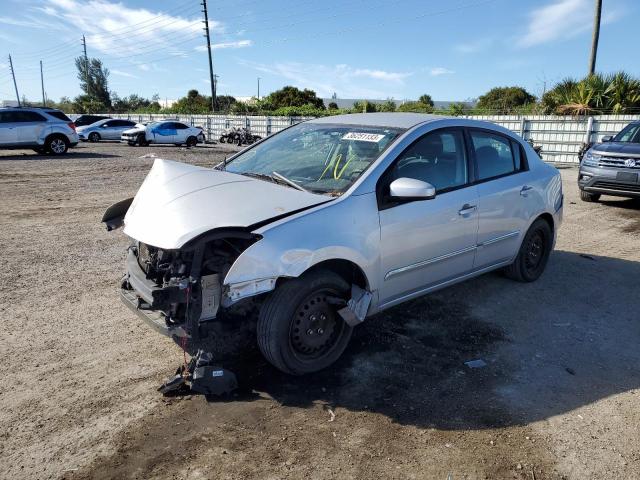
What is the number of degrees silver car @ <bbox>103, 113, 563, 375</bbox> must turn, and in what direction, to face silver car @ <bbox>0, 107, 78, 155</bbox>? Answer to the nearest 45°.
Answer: approximately 90° to its right

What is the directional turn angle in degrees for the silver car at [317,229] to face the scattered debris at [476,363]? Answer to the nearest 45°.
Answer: approximately 135° to its left

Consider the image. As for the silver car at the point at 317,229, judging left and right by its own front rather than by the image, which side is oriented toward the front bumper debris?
front

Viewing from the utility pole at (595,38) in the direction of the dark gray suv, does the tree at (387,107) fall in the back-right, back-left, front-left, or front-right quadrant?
back-right

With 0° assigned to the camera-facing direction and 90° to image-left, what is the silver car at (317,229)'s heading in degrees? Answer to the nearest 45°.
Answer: approximately 45°

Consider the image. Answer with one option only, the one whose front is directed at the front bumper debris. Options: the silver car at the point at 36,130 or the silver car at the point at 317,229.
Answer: the silver car at the point at 317,229

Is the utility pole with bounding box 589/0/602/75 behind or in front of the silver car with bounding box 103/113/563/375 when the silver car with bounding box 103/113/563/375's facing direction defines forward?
behind

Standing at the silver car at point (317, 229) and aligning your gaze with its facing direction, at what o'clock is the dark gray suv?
The dark gray suv is roughly at 6 o'clock from the silver car.

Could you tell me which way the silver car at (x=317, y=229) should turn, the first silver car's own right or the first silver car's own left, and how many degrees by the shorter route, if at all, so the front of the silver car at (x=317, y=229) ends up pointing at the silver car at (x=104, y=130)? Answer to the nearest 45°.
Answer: approximately 90° to the first silver car's own right

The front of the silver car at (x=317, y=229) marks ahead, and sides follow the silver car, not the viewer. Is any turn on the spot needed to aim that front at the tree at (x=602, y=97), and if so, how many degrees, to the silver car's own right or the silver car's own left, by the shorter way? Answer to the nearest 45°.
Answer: approximately 180°

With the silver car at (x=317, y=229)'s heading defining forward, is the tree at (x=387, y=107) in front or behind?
behind
